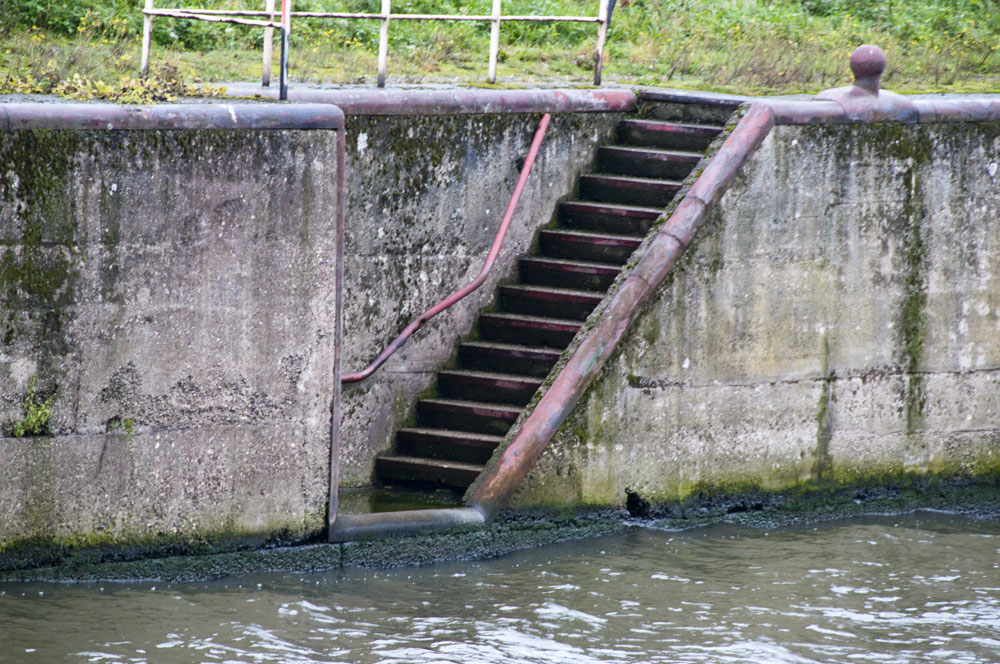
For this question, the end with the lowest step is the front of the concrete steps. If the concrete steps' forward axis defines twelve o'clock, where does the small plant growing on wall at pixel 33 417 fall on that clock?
The small plant growing on wall is roughly at 12 o'clock from the concrete steps.

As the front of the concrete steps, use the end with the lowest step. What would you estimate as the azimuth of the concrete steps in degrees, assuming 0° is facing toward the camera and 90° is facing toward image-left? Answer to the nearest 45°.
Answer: approximately 45°
